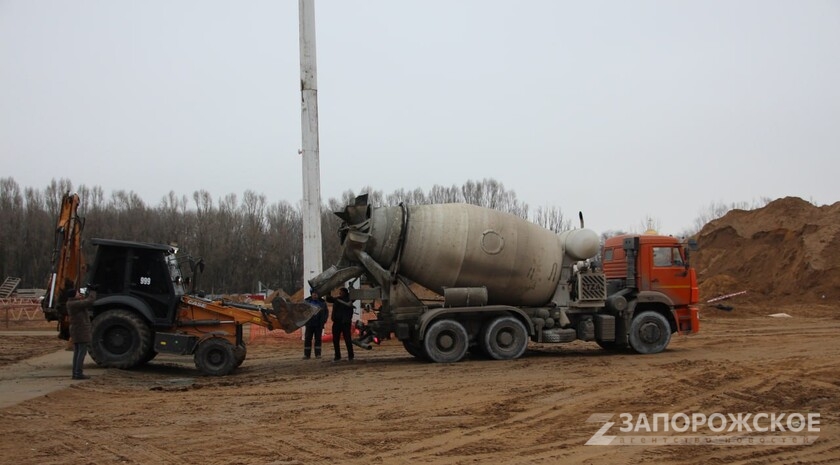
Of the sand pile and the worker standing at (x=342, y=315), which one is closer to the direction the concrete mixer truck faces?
the sand pile

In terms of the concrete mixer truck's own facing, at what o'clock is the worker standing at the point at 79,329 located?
The worker standing is roughly at 5 o'clock from the concrete mixer truck.

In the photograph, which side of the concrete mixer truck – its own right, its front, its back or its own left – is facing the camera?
right

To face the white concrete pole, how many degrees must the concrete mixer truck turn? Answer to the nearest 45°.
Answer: approximately 135° to its left

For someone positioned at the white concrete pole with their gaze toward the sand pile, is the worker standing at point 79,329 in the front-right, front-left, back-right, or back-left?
back-right

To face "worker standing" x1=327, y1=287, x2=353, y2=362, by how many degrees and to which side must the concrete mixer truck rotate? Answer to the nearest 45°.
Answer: approximately 180°

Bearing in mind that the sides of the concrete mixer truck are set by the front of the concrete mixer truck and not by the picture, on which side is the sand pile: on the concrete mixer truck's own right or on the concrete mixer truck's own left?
on the concrete mixer truck's own left

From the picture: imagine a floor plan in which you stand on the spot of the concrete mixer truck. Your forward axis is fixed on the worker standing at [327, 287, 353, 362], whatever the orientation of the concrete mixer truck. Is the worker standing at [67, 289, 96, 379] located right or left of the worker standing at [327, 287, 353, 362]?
left

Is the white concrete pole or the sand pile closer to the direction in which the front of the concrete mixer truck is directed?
the sand pile
